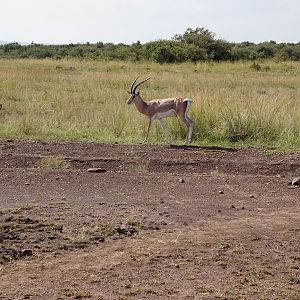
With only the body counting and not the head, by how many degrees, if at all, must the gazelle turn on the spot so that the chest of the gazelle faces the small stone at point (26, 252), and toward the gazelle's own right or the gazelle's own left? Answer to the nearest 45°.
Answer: approximately 90° to the gazelle's own left

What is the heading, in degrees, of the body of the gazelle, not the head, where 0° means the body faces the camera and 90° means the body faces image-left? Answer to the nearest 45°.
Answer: approximately 90°

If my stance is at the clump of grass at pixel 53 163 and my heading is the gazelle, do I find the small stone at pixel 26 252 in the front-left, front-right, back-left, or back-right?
back-right

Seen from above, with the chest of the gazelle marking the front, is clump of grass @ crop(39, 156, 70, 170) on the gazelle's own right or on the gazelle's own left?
on the gazelle's own left
